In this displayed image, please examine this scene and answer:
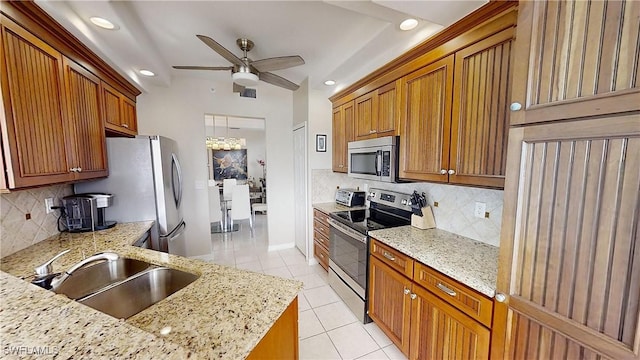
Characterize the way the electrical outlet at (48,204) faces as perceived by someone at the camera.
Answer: facing the viewer and to the right of the viewer

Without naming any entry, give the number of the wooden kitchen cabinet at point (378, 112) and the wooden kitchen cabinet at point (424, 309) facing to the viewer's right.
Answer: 0

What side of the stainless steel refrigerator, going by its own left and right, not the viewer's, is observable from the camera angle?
right

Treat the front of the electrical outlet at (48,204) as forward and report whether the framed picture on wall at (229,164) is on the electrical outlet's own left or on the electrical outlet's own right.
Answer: on the electrical outlet's own left

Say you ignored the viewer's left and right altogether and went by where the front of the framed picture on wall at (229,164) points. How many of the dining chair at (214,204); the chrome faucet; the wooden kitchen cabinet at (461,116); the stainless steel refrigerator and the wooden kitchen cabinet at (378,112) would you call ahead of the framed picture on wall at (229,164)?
5

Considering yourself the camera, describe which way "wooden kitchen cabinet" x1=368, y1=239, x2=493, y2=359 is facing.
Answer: facing the viewer and to the left of the viewer

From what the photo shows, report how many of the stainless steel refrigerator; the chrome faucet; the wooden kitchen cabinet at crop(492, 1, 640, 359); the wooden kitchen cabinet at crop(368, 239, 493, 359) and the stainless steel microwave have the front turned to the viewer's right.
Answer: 2

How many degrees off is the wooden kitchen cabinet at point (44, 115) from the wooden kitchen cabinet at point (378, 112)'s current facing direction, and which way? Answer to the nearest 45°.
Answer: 0° — it already faces it

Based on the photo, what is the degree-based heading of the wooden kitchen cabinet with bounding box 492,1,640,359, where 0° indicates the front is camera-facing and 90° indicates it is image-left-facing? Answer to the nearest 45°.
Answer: approximately 45°

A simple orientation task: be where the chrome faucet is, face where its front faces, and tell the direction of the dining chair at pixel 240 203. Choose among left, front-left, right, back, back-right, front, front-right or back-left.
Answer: front-left

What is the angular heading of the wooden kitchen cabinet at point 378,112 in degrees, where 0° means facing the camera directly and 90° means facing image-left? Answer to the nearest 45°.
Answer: approximately 45°

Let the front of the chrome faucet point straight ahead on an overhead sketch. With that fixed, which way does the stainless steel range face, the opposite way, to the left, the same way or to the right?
the opposite way

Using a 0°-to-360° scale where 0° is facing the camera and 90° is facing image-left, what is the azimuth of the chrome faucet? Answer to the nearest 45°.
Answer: approximately 270°

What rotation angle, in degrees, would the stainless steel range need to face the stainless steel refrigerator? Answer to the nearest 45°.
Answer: approximately 45° to its right

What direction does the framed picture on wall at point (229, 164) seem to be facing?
toward the camera

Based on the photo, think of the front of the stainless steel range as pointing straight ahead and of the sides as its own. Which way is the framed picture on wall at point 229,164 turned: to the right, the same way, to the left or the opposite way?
to the left

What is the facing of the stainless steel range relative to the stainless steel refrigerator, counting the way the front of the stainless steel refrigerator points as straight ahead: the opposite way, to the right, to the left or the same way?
the opposite way

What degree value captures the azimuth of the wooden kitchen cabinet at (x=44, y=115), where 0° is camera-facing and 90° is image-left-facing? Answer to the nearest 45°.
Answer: approximately 315°
